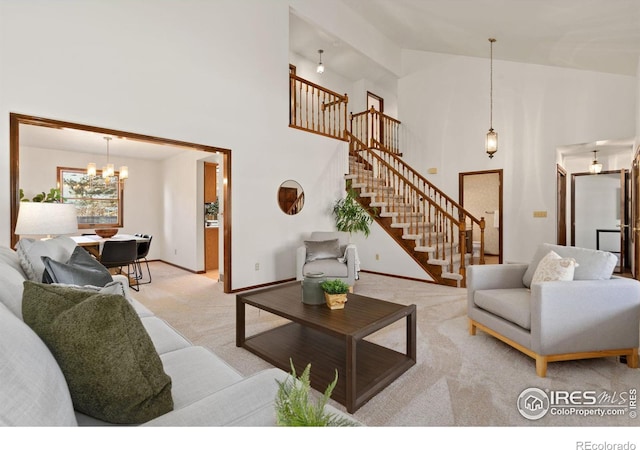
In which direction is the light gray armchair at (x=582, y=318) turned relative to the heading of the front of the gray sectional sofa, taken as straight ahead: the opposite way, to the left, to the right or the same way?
the opposite way

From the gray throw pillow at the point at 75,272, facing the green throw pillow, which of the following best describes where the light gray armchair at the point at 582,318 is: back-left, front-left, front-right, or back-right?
front-left

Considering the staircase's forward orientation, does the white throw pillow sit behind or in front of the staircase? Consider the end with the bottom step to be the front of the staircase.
in front

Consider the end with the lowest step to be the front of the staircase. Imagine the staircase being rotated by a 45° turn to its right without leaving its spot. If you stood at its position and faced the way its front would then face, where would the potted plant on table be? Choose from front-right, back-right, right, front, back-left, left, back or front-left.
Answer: front

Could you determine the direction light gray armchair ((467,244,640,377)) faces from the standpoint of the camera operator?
facing the viewer and to the left of the viewer

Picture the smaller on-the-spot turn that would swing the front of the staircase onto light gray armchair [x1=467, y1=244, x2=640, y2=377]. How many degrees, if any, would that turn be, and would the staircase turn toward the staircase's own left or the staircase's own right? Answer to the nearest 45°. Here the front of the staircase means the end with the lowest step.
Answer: approximately 45° to the staircase's own right

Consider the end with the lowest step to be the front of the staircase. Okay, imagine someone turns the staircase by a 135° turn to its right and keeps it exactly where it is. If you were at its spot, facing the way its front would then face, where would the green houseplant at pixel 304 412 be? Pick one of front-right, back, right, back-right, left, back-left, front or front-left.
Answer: left

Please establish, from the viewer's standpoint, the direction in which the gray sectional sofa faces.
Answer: facing to the right of the viewer

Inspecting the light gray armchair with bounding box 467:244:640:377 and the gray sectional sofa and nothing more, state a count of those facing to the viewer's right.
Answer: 1

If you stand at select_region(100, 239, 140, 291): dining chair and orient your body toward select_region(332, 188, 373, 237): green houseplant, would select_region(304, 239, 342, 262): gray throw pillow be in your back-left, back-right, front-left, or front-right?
front-right

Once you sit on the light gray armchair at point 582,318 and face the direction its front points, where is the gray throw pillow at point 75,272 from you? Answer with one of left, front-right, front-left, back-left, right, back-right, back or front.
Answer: front

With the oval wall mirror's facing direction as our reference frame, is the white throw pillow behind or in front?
in front

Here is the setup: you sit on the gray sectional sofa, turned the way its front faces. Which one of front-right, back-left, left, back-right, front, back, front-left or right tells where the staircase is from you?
front-left
